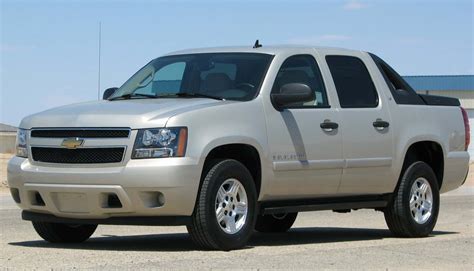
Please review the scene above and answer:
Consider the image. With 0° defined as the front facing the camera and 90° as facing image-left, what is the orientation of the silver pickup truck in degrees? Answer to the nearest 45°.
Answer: approximately 45°
